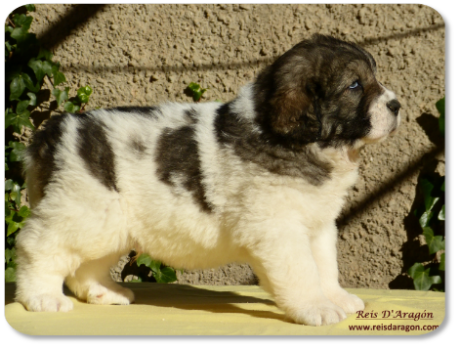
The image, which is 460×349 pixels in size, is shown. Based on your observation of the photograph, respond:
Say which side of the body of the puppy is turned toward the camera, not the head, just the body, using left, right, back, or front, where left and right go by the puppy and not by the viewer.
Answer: right

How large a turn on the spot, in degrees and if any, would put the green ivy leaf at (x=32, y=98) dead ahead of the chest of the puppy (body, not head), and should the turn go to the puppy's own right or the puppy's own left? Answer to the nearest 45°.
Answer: approximately 135° to the puppy's own left

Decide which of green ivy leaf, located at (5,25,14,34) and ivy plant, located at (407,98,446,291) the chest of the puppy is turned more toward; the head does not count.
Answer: the ivy plant

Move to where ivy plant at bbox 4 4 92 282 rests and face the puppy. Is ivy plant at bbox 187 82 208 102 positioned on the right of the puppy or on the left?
left

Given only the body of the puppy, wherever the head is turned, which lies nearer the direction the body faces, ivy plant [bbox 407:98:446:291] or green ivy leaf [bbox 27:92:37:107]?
the ivy plant
